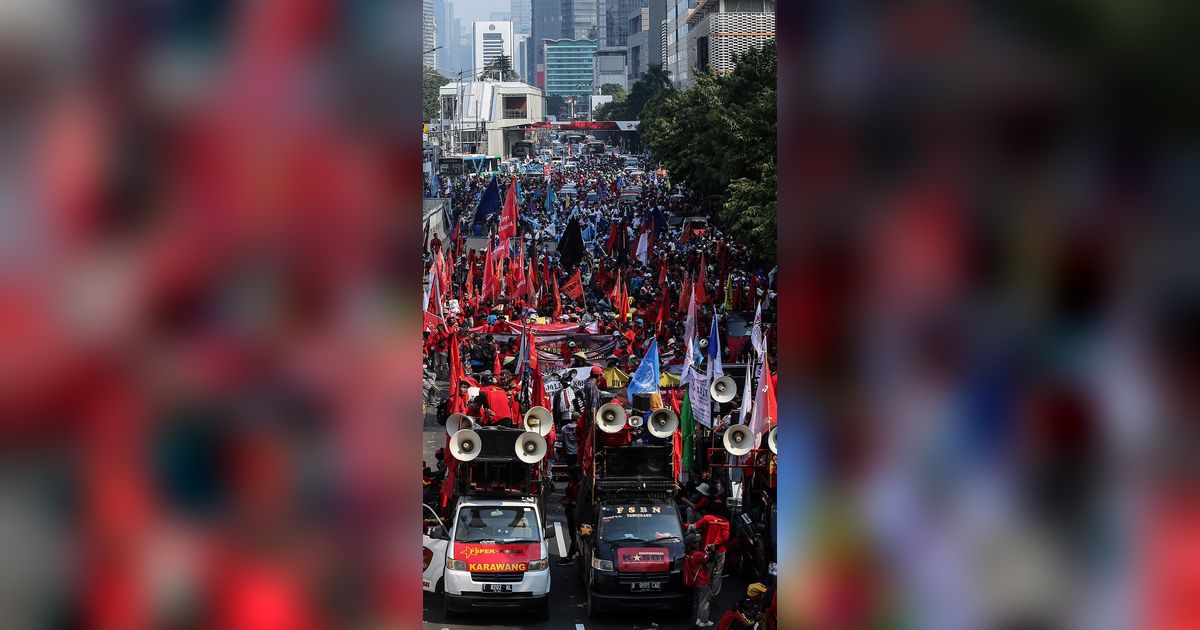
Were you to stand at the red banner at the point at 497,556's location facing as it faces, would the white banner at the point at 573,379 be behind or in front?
behind

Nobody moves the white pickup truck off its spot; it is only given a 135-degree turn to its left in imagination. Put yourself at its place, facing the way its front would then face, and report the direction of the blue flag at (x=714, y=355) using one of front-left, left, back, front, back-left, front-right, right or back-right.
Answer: front

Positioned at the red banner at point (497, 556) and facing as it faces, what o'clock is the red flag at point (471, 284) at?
The red flag is roughly at 6 o'clock from the red banner.

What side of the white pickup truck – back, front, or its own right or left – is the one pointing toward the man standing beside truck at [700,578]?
left

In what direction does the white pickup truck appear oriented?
toward the camera

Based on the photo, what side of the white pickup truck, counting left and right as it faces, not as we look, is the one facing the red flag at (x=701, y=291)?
back

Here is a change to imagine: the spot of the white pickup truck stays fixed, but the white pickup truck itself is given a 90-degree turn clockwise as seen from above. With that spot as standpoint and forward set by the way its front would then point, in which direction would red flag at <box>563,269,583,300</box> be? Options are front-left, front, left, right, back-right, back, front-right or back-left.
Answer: right

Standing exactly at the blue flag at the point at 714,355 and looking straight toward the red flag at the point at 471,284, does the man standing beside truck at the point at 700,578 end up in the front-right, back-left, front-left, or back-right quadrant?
back-left

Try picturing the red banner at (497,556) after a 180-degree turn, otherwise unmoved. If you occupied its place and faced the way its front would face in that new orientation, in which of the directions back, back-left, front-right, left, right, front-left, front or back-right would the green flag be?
front-right

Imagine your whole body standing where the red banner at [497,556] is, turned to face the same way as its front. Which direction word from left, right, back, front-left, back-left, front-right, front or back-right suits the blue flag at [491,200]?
back

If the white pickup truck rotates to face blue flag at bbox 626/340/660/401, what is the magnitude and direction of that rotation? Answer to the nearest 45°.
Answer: approximately 135° to its left

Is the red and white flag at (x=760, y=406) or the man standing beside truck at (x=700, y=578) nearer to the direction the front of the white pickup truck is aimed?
the man standing beside truck

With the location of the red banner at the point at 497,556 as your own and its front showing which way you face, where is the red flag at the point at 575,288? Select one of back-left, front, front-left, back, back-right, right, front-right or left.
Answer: back

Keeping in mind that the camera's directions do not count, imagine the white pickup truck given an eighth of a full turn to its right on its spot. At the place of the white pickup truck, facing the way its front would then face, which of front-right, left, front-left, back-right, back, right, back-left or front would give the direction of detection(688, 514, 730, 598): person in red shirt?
back-left
